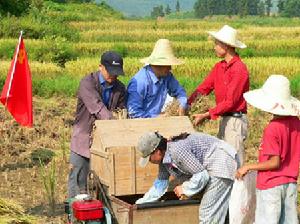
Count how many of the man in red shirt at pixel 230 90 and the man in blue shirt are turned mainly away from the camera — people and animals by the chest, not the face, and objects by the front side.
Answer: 0

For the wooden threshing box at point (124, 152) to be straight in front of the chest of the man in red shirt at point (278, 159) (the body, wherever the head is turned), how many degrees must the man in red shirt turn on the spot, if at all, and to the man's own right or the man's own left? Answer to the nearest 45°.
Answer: approximately 45° to the man's own left

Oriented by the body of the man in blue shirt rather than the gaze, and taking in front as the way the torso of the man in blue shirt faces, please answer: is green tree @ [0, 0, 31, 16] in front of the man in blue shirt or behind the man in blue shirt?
behind

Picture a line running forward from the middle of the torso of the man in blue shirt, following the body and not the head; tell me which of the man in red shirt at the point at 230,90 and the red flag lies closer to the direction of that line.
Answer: the man in red shirt

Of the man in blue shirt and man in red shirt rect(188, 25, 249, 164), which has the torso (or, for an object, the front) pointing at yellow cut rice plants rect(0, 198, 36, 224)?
the man in red shirt

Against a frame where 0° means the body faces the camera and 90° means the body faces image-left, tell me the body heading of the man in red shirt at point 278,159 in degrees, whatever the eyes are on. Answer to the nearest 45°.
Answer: approximately 135°

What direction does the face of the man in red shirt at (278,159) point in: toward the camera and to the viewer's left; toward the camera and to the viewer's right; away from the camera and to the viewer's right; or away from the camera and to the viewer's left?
away from the camera and to the viewer's left

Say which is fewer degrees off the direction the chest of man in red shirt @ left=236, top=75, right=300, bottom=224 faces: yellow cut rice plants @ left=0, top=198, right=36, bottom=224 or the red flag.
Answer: the red flag

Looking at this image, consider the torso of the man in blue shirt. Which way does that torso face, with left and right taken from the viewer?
facing the viewer and to the right of the viewer

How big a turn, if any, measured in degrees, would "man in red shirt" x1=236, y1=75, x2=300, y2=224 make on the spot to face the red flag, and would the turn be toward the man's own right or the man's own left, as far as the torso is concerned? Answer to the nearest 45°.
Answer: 0° — they already face it

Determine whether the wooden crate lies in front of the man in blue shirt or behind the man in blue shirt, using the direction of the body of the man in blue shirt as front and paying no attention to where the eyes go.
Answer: in front

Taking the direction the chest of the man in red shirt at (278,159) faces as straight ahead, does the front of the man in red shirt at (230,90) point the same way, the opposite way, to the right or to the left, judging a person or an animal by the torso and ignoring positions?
to the left

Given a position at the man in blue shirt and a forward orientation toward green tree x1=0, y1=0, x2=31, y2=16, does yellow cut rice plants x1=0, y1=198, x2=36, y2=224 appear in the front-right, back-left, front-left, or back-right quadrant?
back-left

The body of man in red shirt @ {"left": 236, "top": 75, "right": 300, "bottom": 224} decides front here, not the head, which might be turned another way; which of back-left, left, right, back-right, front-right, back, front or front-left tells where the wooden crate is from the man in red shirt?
front-left
